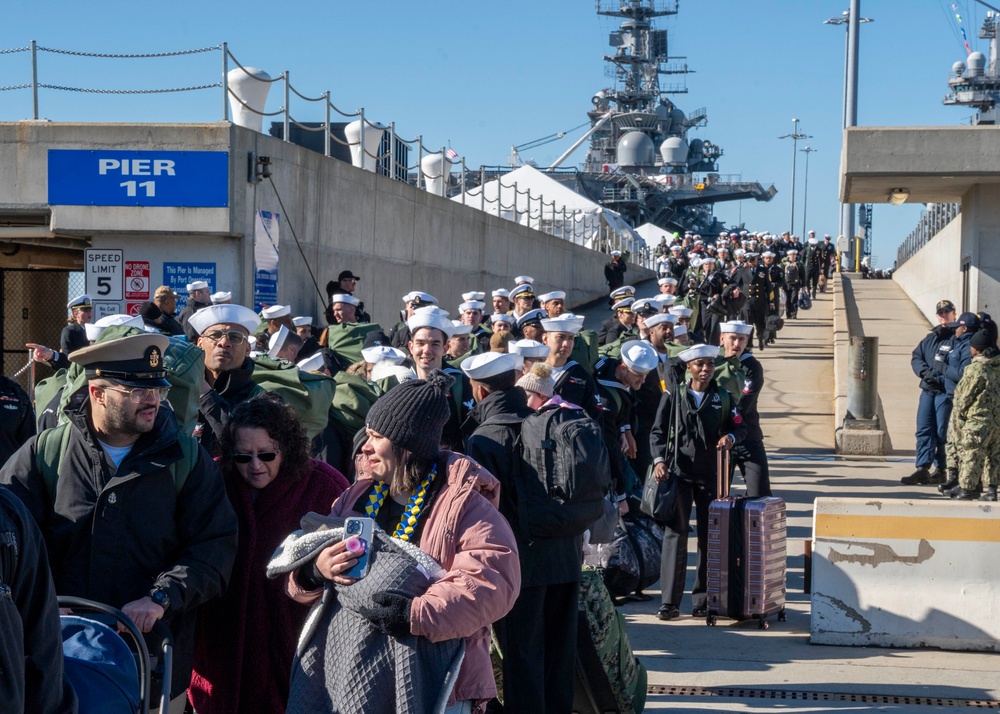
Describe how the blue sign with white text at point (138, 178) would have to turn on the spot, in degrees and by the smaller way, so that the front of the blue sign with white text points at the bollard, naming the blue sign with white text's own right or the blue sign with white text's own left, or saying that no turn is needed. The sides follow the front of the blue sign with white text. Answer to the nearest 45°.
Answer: approximately 90° to the blue sign with white text's own left

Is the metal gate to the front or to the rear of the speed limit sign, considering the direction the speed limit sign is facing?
to the rear

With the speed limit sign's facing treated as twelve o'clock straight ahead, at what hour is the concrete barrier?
The concrete barrier is roughly at 11 o'clock from the speed limit sign.

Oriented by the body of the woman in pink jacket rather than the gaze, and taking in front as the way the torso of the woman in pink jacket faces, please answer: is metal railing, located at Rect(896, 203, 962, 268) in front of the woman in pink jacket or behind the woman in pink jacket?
behind

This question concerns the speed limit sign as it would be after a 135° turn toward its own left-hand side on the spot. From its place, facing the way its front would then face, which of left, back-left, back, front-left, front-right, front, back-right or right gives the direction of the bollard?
front-right

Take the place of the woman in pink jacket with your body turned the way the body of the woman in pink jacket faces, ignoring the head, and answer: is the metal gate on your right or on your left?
on your right

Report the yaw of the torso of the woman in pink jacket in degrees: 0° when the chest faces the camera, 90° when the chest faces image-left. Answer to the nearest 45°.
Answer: approximately 45°

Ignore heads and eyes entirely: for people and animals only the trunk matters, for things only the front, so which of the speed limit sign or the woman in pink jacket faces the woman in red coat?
the speed limit sign

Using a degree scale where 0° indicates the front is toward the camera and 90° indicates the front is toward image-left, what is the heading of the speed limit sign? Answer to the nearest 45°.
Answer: approximately 0°

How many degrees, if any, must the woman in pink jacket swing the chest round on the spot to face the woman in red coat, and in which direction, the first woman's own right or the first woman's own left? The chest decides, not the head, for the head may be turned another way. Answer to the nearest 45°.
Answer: approximately 90° to the first woman's own right

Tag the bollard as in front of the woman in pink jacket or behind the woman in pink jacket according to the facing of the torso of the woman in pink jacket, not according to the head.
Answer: behind
